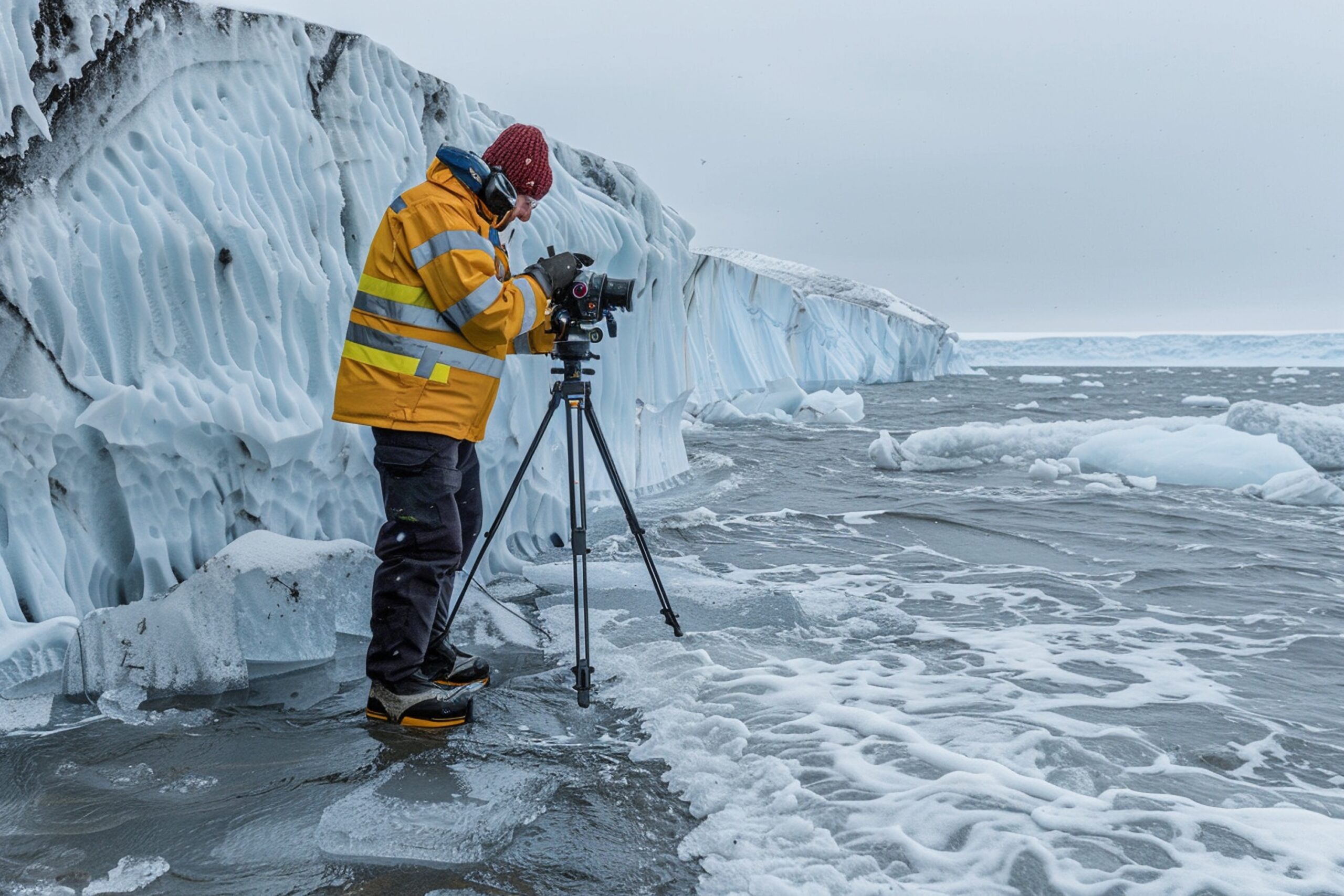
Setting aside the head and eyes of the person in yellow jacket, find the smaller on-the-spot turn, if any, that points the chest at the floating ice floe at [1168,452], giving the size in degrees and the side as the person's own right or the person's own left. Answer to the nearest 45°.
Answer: approximately 45° to the person's own left

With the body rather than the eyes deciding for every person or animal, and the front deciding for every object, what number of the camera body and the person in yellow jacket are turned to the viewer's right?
2

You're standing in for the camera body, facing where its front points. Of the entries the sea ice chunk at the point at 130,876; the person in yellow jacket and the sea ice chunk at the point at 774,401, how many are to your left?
1

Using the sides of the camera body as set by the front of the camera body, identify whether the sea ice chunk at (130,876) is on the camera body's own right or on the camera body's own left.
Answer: on the camera body's own right

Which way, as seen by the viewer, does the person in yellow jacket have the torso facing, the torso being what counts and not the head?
to the viewer's right

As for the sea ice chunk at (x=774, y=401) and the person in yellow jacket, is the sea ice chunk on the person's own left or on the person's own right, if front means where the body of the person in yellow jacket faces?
on the person's own left

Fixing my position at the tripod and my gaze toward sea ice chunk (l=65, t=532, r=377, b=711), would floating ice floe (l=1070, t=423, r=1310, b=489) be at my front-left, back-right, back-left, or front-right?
back-right

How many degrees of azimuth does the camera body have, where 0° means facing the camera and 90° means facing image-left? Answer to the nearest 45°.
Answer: approximately 270°

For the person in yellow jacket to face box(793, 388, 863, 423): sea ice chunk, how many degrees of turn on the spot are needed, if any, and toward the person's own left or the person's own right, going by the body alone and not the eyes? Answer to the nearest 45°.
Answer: approximately 45° to the person's own left

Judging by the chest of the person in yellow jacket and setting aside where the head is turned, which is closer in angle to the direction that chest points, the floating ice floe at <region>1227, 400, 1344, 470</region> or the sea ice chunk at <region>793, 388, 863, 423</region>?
the floating ice floe

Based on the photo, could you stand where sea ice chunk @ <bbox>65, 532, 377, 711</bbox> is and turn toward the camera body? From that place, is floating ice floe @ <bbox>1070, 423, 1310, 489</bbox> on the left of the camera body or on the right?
left

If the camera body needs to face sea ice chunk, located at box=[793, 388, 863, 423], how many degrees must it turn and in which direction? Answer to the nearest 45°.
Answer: approximately 90° to its left
